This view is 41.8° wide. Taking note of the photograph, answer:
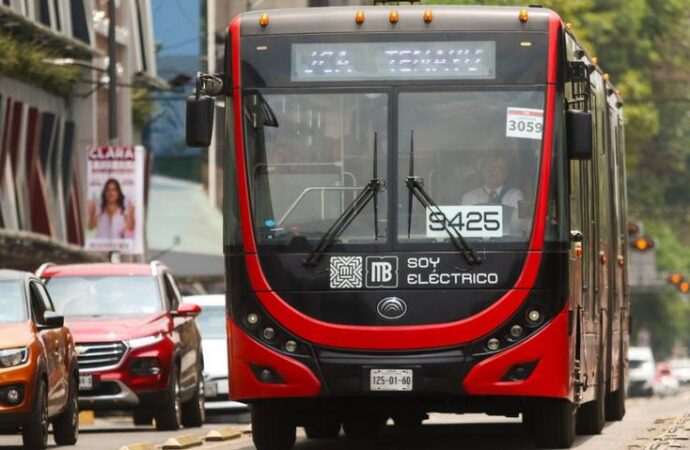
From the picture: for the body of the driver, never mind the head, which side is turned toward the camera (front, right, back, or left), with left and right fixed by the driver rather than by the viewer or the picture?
front

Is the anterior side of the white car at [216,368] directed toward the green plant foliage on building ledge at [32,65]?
no

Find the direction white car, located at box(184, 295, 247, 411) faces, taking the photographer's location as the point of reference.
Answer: facing the viewer

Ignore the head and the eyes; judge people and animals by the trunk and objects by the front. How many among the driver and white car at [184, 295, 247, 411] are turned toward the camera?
2

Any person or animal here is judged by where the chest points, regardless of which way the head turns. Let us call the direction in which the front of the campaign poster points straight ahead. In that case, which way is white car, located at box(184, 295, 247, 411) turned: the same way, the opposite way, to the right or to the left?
the same way

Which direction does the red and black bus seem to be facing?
toward the camera

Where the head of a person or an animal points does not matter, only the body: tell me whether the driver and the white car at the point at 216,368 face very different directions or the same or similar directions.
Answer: same or similar directions

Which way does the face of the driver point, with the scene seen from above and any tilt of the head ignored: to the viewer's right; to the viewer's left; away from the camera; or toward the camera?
toward the camera

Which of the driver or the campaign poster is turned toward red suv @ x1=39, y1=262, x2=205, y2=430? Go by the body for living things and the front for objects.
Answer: the campaign poster

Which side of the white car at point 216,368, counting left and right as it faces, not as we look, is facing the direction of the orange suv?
front

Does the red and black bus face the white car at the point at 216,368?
no

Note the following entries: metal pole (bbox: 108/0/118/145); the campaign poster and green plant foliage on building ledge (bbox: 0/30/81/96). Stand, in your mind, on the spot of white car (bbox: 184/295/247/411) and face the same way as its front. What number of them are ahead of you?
0

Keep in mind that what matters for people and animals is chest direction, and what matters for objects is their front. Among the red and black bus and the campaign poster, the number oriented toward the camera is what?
2

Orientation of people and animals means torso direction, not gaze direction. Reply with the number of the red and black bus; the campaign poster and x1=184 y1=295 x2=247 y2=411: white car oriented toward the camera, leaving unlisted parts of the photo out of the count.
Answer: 3

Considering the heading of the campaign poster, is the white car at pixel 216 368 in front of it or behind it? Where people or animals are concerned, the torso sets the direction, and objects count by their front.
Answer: in front

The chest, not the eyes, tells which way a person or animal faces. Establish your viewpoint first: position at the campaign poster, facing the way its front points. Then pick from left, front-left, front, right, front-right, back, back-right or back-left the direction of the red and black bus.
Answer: front
